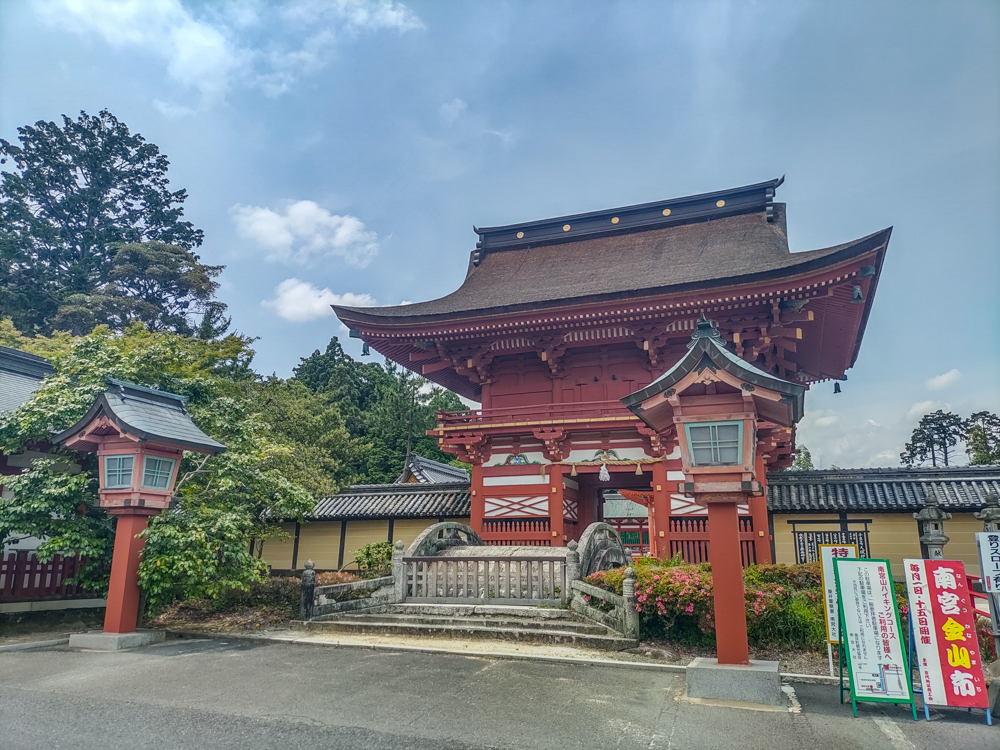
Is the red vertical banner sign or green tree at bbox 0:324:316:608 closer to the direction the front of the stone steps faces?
the red vertical banner sign

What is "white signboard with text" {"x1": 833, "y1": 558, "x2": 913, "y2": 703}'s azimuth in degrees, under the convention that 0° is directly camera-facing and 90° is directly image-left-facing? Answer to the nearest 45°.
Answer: approximately 0°

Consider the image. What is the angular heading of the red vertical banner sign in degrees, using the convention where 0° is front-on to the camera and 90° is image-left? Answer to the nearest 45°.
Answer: approximately 0°

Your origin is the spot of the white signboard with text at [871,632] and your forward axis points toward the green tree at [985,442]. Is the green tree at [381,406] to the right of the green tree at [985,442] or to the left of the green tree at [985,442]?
left

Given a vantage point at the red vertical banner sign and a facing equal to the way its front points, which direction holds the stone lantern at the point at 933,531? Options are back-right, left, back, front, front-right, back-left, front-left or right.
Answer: back

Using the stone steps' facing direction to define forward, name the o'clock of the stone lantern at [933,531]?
The stone lantern is roughly at 9 o'clock from the stone steps.

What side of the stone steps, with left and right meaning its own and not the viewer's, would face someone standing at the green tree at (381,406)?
back

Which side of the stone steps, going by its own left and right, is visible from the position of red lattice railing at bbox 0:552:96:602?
right
